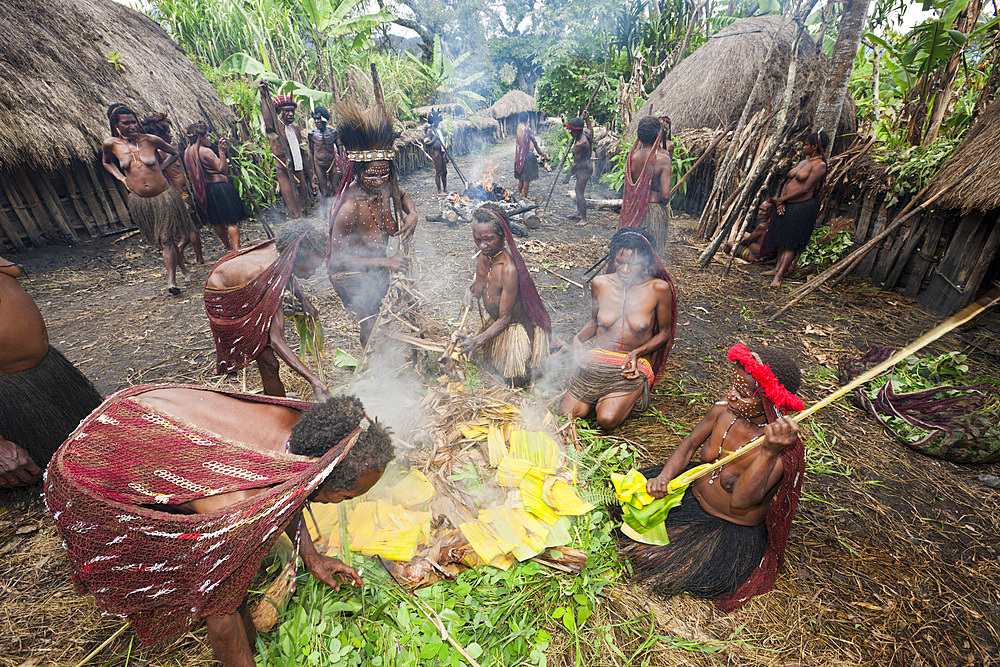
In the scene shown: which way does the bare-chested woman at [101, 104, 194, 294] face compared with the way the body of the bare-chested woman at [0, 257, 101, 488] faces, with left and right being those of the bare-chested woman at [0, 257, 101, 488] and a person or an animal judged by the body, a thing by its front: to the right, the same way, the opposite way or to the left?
to the right

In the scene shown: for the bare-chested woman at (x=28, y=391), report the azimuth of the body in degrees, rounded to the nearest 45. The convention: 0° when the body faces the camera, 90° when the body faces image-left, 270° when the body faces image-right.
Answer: approximately 270°

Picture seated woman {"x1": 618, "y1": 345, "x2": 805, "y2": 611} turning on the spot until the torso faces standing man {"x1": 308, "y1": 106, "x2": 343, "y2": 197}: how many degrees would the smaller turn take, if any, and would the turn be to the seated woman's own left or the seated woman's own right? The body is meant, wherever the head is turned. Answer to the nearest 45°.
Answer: approximately 90° to the seated woman's own right

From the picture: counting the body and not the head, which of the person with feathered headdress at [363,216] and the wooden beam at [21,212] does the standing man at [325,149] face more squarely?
the person with feathered headdress

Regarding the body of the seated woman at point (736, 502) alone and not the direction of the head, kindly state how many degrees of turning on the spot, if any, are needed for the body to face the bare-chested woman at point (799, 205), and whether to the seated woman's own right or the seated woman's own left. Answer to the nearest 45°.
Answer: approximately 135° to the seated woman's own right

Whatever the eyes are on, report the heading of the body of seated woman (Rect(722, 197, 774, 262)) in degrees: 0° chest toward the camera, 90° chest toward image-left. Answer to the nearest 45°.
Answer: approximately 90°

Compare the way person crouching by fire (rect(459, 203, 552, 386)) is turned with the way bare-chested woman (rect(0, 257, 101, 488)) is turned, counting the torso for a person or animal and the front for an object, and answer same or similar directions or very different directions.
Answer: very different directions

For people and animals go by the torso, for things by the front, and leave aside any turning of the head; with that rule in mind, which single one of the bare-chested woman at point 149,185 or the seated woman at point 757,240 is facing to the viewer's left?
the seated woman

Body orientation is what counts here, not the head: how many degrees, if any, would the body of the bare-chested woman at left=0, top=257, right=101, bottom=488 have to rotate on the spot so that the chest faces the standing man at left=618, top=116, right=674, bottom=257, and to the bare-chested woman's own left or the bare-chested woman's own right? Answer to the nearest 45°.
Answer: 0° — they already face them

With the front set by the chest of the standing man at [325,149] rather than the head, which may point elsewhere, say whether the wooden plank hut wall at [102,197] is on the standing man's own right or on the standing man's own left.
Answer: on the standing man's own right
